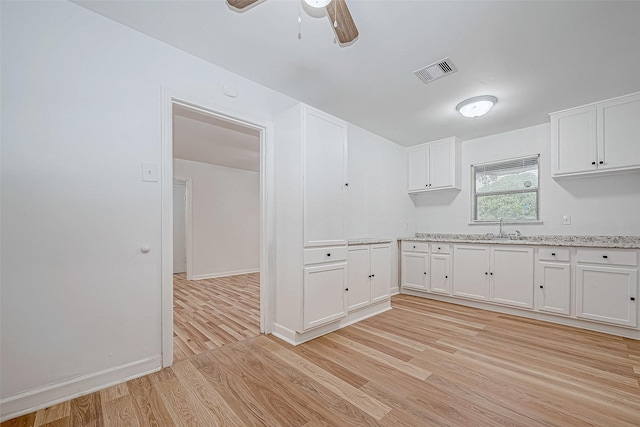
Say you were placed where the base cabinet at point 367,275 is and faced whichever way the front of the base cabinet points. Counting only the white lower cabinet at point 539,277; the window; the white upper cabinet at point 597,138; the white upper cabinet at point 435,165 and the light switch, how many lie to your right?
1

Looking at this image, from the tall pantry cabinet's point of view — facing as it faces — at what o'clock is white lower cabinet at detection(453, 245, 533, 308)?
The white lower cabinet is roughly at 10 o'clock from the tall pantry cabinet.

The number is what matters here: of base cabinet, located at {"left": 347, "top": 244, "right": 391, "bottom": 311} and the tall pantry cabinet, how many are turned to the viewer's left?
0

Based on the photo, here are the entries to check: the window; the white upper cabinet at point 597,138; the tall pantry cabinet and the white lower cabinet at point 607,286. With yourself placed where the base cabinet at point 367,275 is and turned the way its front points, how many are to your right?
1

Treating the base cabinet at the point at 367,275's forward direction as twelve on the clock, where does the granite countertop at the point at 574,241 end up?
The granite countertop is roughly at 10 o'clock from the base cabinet.

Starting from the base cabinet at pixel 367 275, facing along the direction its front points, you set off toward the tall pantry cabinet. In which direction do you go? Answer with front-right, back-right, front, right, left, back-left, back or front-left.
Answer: right

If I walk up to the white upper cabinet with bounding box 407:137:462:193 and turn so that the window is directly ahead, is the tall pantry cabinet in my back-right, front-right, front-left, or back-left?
back-right

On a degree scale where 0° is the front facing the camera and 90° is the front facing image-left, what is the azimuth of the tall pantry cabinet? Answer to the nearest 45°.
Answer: approximately 315°

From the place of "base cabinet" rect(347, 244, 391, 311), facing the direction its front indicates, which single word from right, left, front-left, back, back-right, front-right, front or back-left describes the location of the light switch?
right

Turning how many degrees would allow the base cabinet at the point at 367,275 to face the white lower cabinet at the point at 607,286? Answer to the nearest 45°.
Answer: approximately 45° to its left

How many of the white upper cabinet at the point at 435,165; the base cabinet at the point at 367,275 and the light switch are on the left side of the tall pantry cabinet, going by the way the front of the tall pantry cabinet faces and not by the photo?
2

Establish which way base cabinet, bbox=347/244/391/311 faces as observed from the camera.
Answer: facing the viewer and to the right of the viewer

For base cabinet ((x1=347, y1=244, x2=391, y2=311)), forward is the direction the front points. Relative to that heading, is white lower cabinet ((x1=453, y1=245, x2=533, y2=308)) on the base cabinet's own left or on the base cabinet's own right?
on the base cabinet's own left

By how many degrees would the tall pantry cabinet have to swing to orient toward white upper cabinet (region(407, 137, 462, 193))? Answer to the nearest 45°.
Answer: approximately 90° to its left
